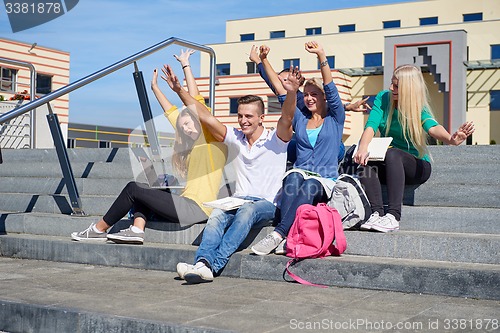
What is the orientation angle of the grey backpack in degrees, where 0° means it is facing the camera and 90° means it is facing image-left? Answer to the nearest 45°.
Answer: approximately 45°

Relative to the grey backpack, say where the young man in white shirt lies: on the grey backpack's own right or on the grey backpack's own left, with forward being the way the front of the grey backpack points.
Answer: on the grey backpack's own right

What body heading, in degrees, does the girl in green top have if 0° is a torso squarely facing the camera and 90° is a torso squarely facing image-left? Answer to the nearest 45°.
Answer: approximately 45°

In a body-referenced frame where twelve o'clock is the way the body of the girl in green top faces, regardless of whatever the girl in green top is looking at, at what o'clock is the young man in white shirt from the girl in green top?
The young man in white shirt is roughly at 1 o'clock from the girl in green top.
